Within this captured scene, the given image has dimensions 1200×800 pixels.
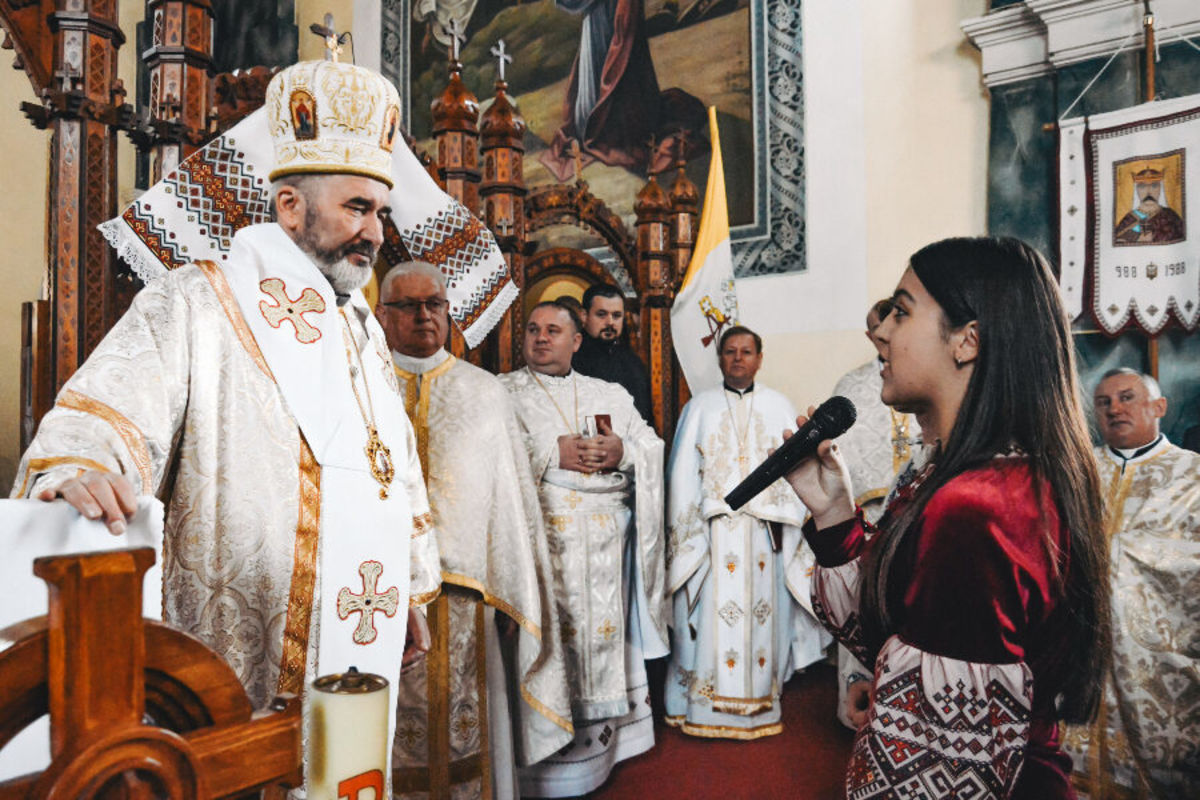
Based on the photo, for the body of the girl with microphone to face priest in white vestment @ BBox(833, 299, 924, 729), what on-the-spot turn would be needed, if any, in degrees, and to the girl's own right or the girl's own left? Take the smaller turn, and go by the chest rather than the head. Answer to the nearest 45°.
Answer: approximately 90° to the girl's own right

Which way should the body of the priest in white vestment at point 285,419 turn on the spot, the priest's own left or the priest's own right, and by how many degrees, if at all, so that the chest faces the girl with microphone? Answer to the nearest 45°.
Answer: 0° — they already face them

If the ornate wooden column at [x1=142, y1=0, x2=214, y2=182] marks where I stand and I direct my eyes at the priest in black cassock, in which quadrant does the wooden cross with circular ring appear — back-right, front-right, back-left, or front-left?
back-right

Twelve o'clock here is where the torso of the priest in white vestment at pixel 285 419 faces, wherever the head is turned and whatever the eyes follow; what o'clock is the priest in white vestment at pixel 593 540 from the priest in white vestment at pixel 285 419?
the priest in white vestment at pixel 593 540 is roughly at 9 o'clock from the priest in white vestment at pixel 285 419.

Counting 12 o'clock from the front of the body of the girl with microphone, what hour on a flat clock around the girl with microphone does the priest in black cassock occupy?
The priest in black cassock is roughly at 2 o'clock from the girl with microphone.

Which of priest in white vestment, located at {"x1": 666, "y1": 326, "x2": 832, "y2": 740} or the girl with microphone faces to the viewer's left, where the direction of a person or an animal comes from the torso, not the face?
the girl with microphone

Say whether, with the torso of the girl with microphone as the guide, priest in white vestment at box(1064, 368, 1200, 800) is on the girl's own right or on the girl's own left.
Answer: on the girl's own right

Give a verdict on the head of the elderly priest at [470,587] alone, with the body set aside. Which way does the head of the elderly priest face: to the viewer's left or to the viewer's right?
to the viewer's right

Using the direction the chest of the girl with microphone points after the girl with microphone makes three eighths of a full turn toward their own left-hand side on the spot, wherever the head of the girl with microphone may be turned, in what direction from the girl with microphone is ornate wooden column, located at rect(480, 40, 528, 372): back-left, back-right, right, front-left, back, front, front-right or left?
back

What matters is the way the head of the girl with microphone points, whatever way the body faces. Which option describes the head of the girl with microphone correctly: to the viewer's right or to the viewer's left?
to the viewer's left

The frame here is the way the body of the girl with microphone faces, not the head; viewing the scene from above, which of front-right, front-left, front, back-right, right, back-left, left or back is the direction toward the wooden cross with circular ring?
front-left

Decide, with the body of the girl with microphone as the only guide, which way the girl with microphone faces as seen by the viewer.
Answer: to the viewer's left
